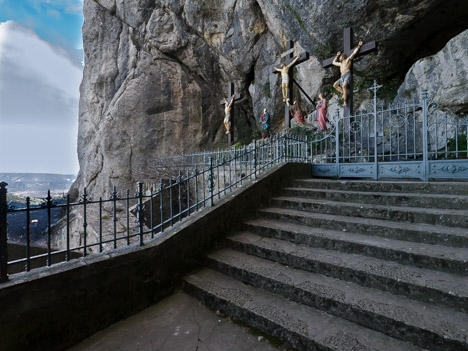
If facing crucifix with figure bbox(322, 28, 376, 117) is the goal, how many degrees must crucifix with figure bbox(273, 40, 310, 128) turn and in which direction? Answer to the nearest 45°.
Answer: approximately 90° to its left

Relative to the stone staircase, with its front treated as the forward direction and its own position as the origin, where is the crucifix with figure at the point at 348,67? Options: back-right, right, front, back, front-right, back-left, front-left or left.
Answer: back-right

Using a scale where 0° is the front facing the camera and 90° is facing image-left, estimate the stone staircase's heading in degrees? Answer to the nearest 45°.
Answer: approximately 45°

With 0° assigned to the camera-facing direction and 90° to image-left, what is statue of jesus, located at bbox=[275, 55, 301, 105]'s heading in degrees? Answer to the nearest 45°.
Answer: approximately 45°

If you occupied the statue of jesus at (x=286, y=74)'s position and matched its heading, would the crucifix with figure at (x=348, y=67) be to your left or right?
on your left

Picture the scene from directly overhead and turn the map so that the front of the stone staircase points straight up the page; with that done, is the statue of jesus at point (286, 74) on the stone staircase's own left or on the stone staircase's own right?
on the stone staircase's own right

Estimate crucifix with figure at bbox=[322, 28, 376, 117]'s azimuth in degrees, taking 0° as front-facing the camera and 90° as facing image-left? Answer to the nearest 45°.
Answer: approximately 45°

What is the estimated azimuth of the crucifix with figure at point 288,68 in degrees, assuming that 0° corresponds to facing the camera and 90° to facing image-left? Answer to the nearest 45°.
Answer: approximately 45°
